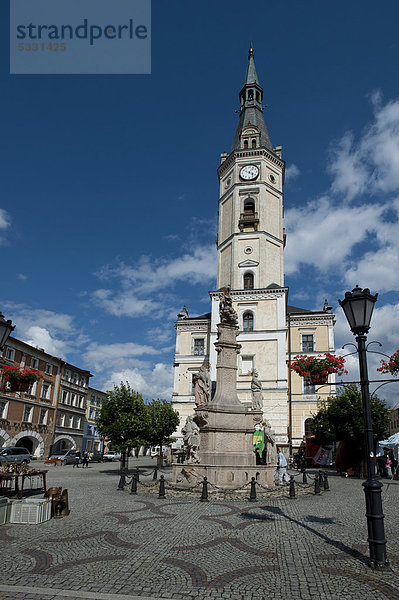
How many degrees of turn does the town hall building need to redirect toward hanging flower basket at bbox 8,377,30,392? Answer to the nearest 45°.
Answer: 0° — it already faces it

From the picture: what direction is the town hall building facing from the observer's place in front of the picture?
facing the viewer

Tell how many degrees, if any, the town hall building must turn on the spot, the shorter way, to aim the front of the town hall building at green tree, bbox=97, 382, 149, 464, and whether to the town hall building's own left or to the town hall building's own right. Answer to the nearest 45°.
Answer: approximately 45° to the town hall building's own right

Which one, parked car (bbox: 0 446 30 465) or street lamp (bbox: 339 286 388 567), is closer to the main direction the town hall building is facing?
the street lamp

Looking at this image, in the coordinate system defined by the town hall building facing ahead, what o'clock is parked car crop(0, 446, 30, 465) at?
The parked car is roughly at 2 o'clock from the town hall building.

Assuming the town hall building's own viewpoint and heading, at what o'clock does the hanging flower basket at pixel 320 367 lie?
The hanging flower basket is roughly at 12 o'clock from the town hall building.

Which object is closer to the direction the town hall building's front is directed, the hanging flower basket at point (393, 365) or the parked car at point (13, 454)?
the hanging flower basket

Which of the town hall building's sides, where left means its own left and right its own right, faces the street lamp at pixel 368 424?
front

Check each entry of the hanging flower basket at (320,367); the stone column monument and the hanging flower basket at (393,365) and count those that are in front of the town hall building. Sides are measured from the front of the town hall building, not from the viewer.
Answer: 3

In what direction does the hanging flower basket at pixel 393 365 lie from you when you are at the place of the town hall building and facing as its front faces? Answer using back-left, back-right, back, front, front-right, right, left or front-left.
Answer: front
